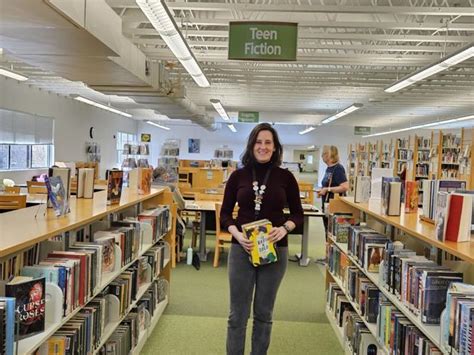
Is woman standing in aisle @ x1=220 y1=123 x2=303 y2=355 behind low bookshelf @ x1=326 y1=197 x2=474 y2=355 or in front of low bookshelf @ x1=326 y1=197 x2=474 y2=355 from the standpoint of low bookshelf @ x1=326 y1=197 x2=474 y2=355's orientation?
in front

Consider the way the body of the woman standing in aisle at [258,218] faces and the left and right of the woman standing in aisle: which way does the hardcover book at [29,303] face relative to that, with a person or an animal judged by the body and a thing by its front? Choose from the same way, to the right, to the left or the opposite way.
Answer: to the left

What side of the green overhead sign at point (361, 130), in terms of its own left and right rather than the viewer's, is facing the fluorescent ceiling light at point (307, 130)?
right

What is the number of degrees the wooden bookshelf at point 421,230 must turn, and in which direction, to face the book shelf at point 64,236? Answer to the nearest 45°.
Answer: approximately 45° to its right

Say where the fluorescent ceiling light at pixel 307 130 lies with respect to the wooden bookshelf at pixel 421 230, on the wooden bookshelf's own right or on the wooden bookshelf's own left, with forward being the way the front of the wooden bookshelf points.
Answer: on the wooden bookshelf's own right

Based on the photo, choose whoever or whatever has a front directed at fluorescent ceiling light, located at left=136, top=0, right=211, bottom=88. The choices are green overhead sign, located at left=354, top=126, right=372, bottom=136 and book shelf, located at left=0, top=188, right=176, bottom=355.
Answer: the green overhead sign

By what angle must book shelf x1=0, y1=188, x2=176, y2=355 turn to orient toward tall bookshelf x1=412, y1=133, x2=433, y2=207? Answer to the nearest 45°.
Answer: approximately 90° to its left
